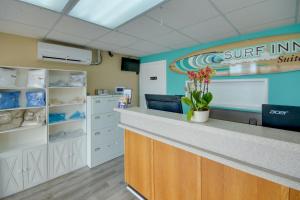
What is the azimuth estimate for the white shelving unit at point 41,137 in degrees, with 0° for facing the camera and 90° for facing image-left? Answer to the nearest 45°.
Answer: approximately 315°

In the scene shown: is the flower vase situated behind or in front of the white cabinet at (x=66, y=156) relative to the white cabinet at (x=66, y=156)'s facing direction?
in front

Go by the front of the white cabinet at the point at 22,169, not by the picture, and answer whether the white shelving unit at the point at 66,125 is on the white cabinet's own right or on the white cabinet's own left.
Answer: on the white cabinet's own left

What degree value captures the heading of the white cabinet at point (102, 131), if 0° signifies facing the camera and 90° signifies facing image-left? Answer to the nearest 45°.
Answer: approximately 315°

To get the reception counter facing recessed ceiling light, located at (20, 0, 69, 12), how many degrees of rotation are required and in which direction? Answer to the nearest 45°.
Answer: approximately 45° to its right

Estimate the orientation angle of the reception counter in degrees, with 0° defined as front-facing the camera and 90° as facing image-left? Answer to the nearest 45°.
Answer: approximately 45°
